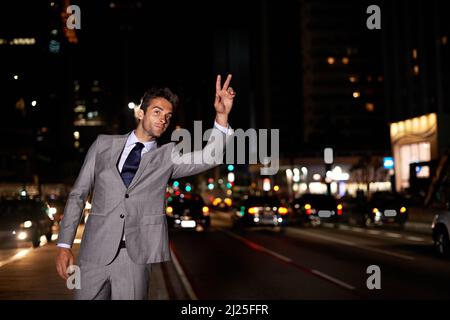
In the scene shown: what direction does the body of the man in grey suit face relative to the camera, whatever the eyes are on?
toward the camera

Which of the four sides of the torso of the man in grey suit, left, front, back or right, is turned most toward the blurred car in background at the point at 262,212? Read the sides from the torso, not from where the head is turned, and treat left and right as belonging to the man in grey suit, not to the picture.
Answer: back

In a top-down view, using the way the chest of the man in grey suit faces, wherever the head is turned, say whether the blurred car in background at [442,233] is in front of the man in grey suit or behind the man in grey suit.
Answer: behind

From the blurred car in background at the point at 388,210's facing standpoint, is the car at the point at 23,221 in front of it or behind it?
behind

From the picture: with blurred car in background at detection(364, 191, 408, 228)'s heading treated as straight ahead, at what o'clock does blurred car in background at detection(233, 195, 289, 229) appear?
blurred car in background at detection(233, 195, 289, 229) is roughly at 8 o'clock from blurred car in background at detection(364, 191, 408, 228).

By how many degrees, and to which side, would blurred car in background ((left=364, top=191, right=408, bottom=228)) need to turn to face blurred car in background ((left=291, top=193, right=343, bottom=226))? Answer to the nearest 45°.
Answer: approximately 45° to its left

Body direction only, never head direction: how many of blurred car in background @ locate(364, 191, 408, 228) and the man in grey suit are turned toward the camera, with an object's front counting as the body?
1

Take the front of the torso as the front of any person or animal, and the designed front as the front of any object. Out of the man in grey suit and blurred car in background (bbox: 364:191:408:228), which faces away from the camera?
the blurred car in background

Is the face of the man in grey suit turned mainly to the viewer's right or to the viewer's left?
to the viewer's right

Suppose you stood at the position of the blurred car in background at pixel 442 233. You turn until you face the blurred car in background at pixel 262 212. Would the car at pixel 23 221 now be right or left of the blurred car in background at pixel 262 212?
left

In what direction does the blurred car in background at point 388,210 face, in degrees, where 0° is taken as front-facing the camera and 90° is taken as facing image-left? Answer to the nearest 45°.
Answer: approximately 180°

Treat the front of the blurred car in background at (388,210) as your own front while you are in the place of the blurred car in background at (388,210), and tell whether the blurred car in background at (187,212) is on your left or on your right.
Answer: on your left

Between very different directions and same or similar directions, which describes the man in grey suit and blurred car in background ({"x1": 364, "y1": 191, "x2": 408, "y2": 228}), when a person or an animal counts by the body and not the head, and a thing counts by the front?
very different directions
